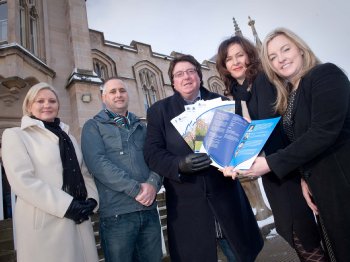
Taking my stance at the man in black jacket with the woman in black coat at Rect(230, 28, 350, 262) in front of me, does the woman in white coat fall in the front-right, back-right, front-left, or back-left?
back-right

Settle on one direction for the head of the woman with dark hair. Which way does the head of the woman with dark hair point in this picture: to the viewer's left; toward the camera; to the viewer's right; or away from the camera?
toward the camera

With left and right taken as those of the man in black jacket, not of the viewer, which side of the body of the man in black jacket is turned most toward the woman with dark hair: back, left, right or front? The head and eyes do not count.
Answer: left

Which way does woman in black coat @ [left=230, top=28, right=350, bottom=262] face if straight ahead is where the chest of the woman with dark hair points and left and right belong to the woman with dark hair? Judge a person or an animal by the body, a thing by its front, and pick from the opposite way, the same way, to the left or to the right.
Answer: the same way

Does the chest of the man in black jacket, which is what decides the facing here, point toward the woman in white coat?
no

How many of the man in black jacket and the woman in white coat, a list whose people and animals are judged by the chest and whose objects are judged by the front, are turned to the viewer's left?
0

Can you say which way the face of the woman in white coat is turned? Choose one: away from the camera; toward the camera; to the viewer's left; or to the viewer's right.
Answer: toward the camera

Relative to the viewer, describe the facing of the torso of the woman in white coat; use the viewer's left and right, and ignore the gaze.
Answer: facing the viewer and to the right of the viewer

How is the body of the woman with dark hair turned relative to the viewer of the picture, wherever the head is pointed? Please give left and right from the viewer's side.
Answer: facing the viewer and to the left of the viewer

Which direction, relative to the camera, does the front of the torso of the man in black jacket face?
toward the camera

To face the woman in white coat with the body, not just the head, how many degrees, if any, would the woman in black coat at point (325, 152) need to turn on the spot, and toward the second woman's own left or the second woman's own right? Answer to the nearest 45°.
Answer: approximately 45° to the second woman's own right
